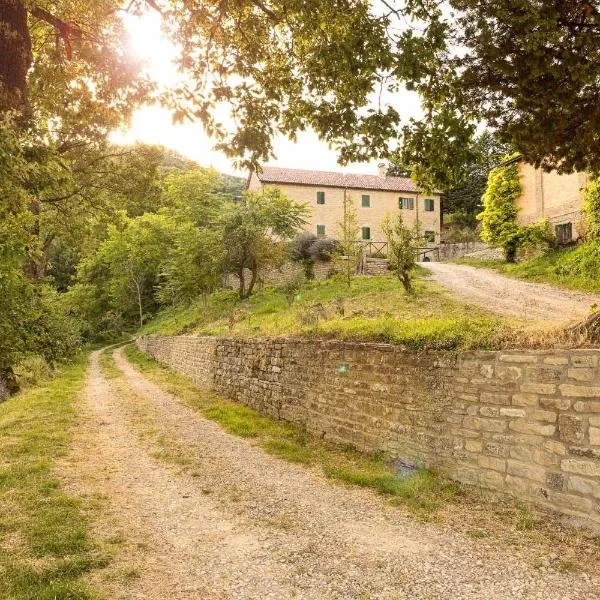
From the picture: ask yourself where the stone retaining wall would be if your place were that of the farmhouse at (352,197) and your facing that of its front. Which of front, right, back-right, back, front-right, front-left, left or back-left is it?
front

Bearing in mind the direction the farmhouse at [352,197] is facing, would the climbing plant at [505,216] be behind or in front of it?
in front

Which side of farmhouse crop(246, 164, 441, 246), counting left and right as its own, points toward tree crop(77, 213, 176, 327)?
right

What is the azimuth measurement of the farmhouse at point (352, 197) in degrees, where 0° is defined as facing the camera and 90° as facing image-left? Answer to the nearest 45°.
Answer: approximately 0°

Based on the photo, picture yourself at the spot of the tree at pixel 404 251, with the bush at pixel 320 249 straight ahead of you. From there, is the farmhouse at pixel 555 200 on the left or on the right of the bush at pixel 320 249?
right

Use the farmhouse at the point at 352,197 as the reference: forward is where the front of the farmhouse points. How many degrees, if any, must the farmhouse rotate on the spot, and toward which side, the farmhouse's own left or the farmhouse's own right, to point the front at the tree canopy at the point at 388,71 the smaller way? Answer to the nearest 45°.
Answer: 0° — it already faces it

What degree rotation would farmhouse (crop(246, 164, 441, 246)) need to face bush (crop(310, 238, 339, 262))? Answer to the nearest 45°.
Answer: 0° — it already faces it

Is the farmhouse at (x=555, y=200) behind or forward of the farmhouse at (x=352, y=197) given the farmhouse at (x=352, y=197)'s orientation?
forward

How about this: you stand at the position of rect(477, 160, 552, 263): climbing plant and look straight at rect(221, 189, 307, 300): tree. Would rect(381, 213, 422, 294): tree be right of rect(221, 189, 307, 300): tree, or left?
left

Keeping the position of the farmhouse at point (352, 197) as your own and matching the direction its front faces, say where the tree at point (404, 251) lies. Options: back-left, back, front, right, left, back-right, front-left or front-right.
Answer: front
